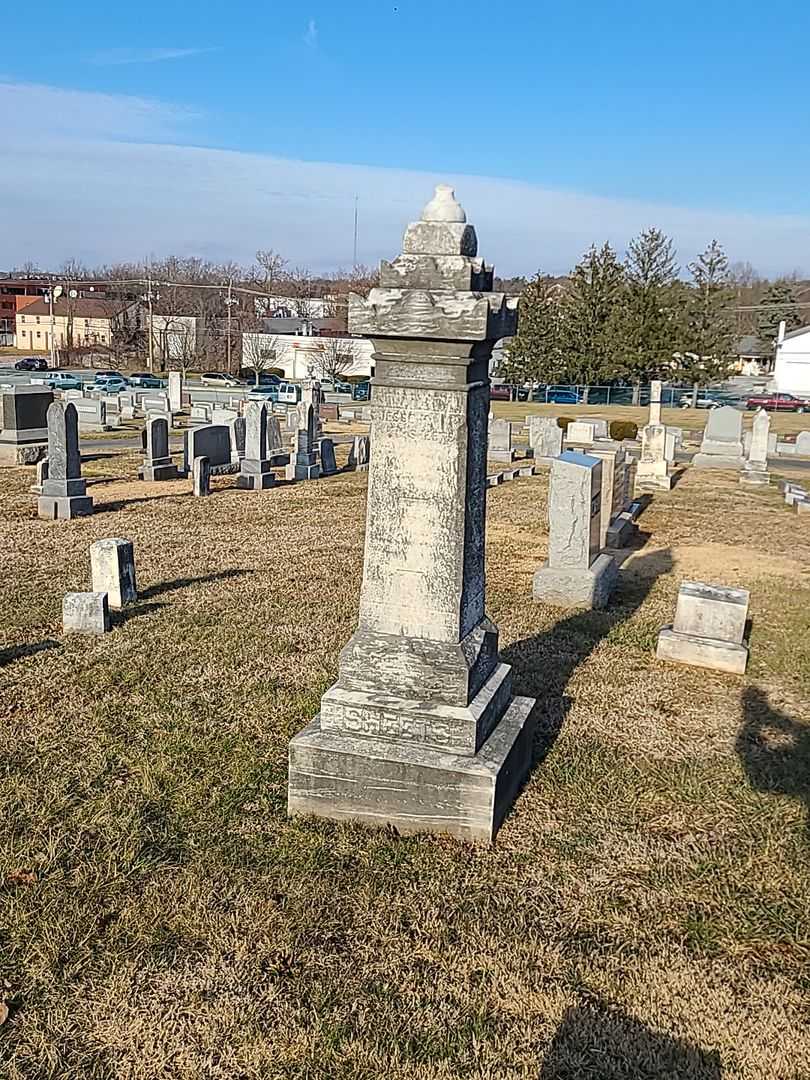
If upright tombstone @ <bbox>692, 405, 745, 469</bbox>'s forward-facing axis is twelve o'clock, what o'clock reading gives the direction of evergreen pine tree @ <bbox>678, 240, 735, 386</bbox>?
The evergreen pine tree is roughly at 6 o'clock from the upright tombstone.

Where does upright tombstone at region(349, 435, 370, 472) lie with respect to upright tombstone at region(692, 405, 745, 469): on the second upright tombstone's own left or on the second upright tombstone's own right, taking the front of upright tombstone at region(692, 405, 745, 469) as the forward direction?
on the second upright tombstone's own right

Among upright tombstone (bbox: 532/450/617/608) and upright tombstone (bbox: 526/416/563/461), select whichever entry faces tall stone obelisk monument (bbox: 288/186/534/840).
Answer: upright tombstone (bbox: 526/416/563/461)

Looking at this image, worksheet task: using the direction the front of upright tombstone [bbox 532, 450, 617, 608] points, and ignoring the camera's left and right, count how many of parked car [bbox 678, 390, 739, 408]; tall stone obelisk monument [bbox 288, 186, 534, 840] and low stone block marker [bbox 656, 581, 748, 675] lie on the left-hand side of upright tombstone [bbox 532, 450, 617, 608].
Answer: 1

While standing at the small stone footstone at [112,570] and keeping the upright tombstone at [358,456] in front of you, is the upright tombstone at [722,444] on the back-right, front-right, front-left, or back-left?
front-right

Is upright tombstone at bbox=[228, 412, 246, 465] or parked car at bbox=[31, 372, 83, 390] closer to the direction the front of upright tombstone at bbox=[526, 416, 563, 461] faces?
the upright tombstone

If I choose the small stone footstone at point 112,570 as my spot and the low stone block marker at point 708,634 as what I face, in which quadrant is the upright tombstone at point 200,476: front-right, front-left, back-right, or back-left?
back-left

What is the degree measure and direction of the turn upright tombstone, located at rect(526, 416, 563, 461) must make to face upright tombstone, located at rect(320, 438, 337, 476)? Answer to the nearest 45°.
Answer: approximately 45° to its right

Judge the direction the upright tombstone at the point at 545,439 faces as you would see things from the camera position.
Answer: facing the viewer

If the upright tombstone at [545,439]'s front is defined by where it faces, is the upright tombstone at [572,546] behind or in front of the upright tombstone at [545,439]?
in front

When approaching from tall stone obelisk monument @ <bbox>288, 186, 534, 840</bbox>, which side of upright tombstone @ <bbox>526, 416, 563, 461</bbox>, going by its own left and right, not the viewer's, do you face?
front
